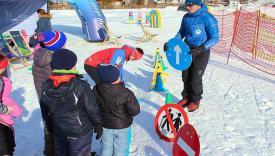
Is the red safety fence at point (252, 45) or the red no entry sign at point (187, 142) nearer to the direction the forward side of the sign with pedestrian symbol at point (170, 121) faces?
the red no entry sign

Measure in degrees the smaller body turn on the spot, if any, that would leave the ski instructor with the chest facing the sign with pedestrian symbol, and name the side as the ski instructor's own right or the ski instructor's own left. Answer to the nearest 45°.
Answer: approximately 45° to the ski instructor's own left

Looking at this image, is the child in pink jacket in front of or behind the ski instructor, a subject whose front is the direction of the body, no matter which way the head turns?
in front

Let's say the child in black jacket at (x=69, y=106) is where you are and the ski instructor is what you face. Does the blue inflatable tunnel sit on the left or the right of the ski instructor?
left

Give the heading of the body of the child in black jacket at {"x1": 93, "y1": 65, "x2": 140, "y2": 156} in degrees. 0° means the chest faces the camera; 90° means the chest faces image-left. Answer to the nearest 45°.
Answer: approximately 180°

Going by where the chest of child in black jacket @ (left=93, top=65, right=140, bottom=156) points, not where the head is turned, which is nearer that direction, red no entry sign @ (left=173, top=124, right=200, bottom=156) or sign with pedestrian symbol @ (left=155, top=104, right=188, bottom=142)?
the sign with pedestrian symbol

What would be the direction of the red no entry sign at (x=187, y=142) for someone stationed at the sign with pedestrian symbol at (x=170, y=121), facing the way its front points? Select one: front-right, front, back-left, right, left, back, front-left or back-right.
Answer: front

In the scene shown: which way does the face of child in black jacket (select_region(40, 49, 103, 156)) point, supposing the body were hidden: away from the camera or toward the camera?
away from the camera

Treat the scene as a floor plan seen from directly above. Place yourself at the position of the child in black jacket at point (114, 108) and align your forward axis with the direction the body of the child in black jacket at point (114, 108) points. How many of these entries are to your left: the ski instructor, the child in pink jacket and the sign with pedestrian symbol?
1

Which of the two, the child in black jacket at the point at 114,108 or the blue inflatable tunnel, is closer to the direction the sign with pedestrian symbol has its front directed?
the child in black jacket

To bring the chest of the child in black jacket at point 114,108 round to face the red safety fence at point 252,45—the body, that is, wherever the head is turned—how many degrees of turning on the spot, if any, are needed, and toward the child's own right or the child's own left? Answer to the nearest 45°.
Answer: approximately 45° to the child's own right

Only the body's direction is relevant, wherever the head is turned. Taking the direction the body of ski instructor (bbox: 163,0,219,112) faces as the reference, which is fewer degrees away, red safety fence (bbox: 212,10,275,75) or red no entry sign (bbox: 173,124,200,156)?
the red no entry sign

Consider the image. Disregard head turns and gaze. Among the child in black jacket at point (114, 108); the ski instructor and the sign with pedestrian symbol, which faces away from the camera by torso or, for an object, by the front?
the child in black jacket

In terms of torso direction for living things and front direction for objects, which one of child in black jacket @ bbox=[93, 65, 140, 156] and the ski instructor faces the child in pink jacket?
the ski instructor

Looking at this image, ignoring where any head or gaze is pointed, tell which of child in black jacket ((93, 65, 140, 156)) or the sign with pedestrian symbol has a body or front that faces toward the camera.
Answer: the sign with pedestrian symbol

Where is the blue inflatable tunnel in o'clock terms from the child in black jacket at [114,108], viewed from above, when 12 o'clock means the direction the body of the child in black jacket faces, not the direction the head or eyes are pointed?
The blue inflatable tunnel is roughly at 12 o'clock from the child in black jacket.

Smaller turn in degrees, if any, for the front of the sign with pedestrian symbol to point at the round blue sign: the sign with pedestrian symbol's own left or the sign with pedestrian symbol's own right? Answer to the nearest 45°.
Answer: approximately 180°

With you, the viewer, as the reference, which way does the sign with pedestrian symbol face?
facing the viewer

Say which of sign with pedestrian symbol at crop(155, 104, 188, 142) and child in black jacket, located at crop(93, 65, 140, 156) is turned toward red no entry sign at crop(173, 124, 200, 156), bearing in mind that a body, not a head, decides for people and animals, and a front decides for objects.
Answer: the sign with pedestrian symbol

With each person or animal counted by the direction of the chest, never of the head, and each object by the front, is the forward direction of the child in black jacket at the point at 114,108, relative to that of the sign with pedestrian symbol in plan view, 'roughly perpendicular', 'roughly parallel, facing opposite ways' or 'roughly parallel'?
roughly parallel, facing opposite ways

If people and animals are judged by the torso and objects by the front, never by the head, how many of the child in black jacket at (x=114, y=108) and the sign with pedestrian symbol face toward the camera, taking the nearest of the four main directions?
1

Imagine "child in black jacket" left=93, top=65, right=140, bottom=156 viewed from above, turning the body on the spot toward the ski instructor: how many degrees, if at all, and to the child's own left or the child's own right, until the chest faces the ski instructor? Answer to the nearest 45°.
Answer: approximately 45° to the child's own right
